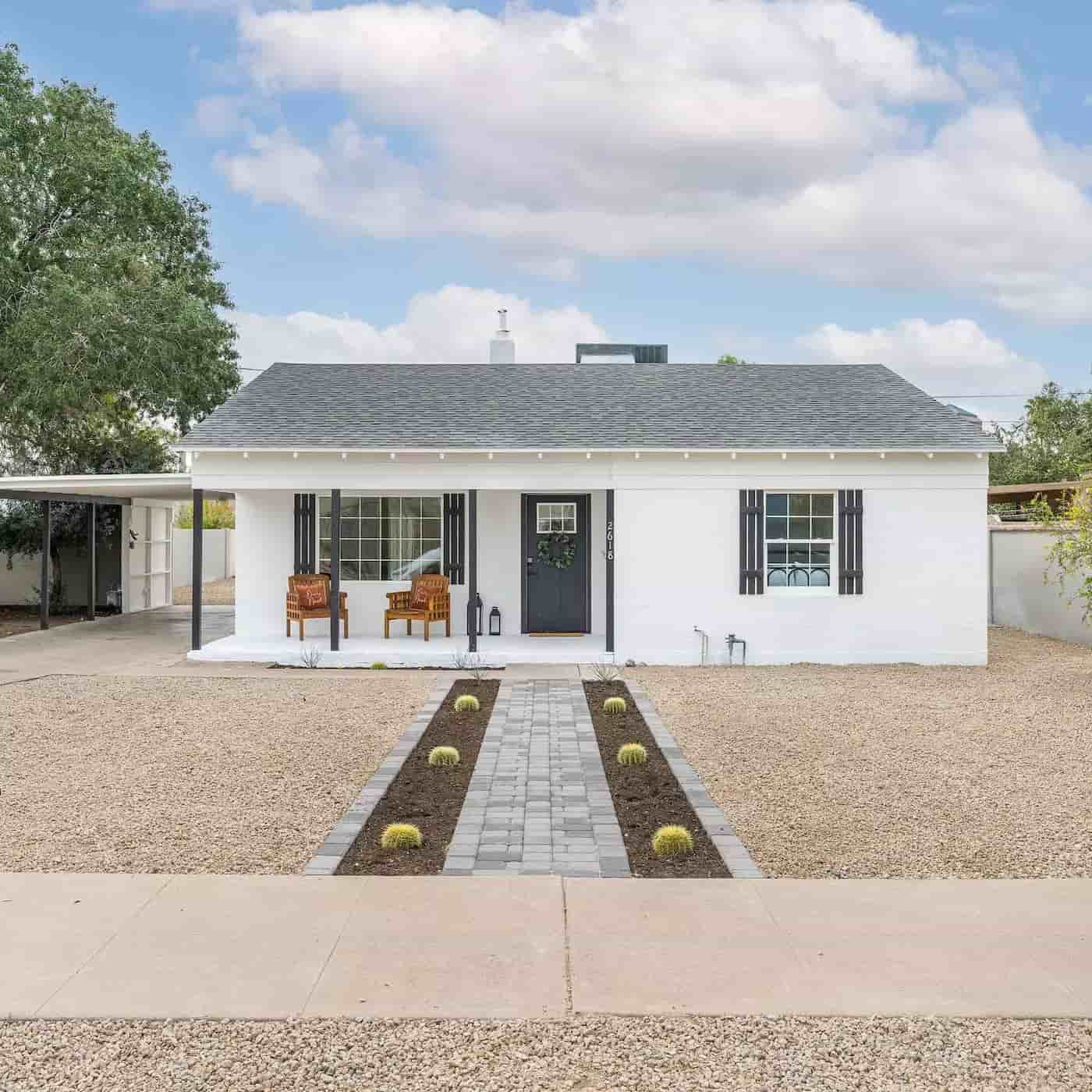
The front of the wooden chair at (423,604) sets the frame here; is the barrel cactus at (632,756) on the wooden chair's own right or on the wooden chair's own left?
on the wooden chair's own left

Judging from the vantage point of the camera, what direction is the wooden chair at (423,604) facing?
facing the viewer and to the left of the viewer

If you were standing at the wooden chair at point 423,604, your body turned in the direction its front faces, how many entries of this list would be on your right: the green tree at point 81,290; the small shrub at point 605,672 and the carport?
2

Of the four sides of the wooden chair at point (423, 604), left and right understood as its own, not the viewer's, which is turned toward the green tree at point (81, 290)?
right

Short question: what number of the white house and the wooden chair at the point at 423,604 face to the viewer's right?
0

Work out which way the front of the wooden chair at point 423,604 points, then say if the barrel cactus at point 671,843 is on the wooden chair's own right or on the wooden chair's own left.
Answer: on the wooden chair's own left

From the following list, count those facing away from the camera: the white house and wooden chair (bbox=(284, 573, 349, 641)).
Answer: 0

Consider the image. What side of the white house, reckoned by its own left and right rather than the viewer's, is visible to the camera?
front

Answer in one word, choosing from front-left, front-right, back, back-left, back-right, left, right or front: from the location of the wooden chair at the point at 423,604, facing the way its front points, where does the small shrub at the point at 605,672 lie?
left

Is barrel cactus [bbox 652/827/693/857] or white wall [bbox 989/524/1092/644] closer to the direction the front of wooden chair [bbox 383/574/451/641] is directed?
the barrel cactus
